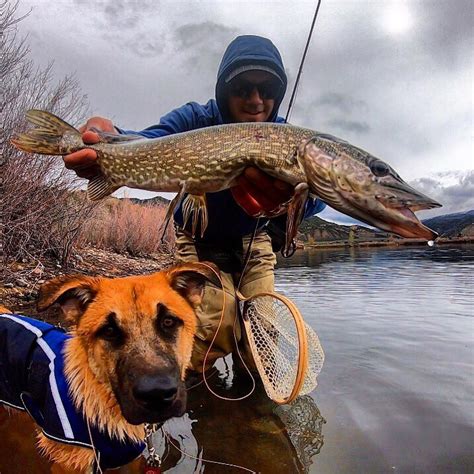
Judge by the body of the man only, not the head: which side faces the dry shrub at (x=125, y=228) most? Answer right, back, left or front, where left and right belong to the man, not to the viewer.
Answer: back

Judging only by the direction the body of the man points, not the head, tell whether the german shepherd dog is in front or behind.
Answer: in front

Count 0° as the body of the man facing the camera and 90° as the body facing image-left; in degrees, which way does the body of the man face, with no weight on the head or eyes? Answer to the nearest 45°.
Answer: approximately 0°

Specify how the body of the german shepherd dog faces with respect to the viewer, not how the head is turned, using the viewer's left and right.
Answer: facing the viewer and to the right of the viewer

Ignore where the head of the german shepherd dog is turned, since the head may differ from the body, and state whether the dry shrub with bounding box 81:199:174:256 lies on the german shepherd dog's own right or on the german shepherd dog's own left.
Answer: on the german shepherd dog's own left

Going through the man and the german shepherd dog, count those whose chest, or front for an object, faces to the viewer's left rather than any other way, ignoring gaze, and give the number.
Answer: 0

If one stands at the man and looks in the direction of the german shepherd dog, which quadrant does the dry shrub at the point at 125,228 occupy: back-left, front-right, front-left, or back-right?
back-right

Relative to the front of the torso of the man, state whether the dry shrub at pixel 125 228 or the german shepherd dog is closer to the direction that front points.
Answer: the german shepherd dog

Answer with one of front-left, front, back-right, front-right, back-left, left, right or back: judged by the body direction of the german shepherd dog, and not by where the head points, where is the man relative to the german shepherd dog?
left
